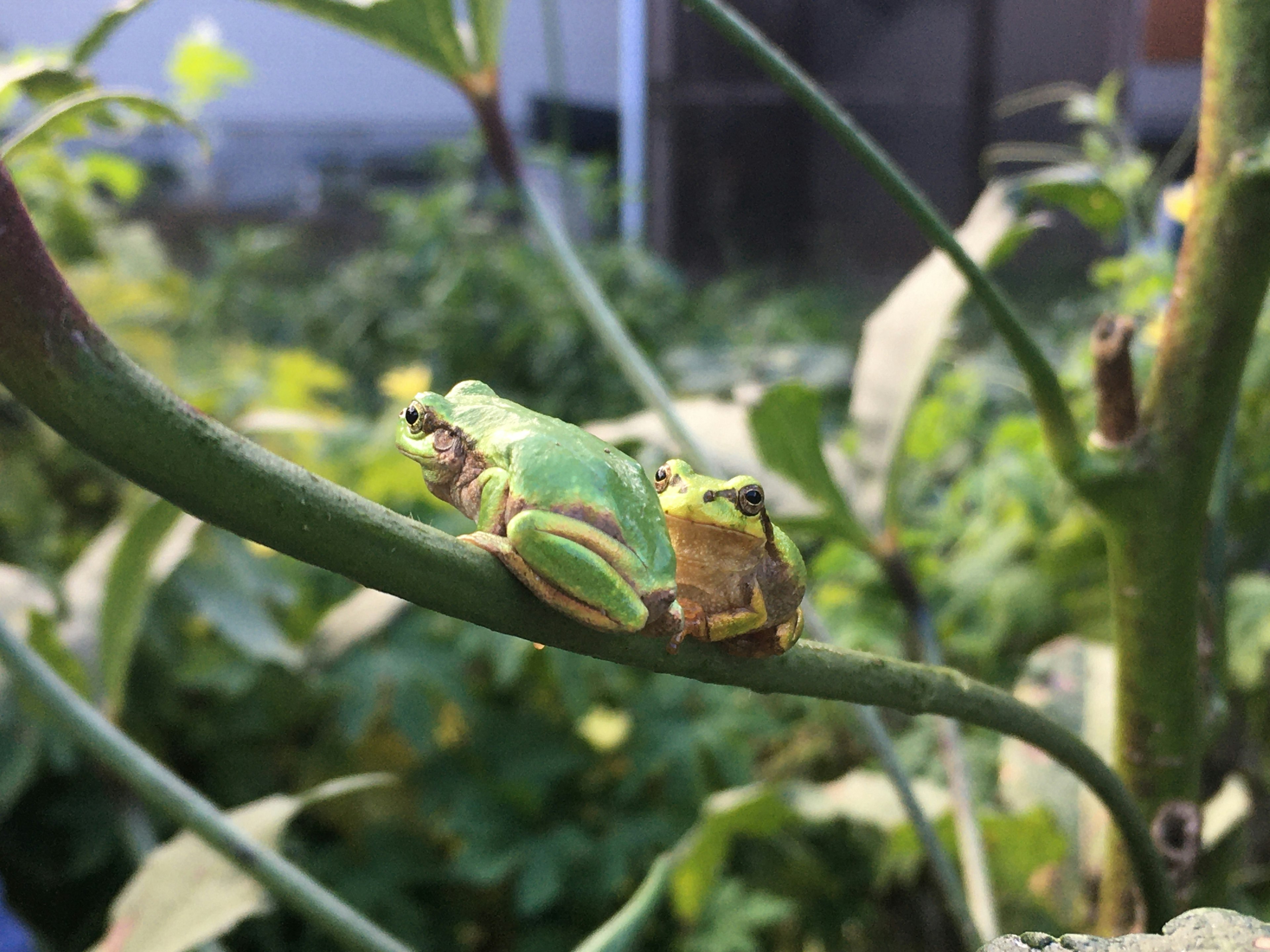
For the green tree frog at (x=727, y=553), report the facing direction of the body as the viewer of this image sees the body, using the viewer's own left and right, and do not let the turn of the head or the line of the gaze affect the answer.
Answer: facing the viewer and to the left of the viewer

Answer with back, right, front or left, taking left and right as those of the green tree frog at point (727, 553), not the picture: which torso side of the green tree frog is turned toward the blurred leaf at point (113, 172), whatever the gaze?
right

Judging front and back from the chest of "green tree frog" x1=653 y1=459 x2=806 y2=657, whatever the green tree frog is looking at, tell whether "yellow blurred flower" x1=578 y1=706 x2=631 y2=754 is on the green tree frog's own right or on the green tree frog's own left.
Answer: on the green tree frog's own right
